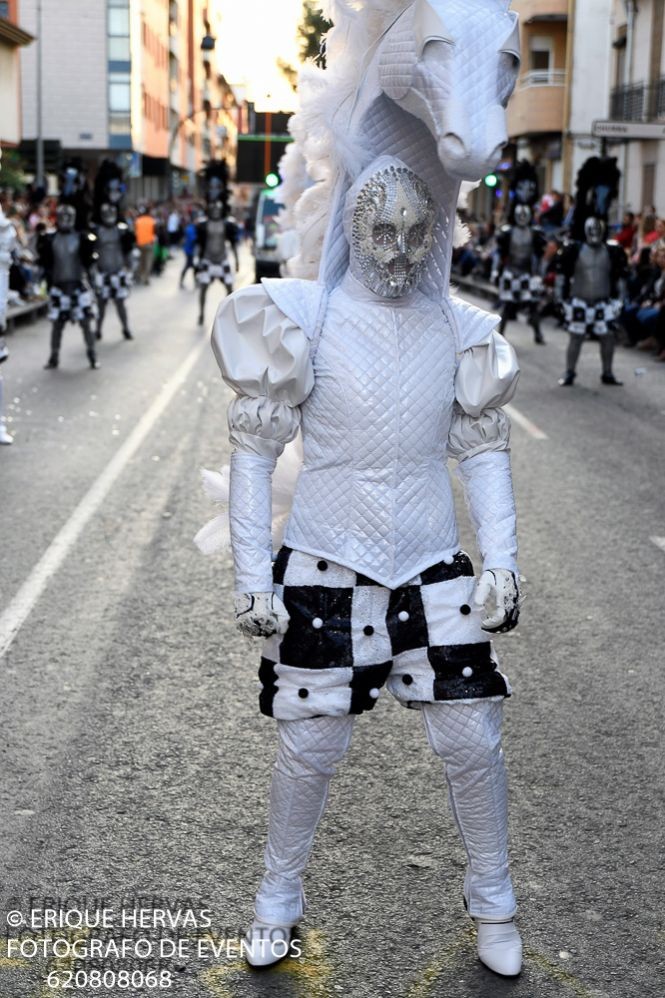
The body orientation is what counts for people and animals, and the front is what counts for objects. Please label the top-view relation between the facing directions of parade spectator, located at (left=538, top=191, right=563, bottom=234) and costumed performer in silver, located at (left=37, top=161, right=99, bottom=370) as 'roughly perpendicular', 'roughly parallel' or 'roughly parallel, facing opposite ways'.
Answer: roughly perpendicular

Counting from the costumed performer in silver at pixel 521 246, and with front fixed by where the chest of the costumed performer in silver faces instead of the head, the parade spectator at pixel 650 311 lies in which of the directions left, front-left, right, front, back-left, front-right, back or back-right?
left

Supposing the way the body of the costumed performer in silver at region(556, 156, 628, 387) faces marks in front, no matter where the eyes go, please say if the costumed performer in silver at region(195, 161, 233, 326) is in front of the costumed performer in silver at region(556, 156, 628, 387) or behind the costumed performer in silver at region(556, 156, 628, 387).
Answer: behind

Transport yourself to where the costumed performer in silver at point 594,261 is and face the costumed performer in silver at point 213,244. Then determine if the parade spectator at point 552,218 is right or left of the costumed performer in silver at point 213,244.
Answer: right

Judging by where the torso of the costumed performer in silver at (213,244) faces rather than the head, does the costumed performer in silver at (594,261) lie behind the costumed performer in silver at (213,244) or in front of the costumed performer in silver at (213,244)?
in front

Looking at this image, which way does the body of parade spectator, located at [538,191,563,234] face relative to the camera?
to the viewer's left

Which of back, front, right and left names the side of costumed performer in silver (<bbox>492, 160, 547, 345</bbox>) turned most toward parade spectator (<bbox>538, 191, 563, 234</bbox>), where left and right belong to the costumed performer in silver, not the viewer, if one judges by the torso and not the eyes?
back

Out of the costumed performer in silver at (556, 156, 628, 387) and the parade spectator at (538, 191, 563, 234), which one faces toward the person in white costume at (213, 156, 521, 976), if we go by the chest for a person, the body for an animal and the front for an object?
the costumed performer in silver

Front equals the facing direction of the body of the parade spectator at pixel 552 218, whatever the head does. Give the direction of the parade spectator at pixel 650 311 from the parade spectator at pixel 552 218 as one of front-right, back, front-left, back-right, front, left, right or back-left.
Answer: left

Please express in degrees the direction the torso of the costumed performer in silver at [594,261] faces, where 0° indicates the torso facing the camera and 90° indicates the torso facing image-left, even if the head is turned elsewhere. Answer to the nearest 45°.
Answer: approximately 0°

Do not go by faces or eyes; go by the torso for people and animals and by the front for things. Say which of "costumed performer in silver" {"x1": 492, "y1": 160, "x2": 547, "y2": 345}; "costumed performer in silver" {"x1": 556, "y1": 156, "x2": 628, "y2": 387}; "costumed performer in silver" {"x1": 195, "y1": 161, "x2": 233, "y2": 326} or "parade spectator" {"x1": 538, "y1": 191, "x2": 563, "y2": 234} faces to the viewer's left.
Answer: the parade spectator
